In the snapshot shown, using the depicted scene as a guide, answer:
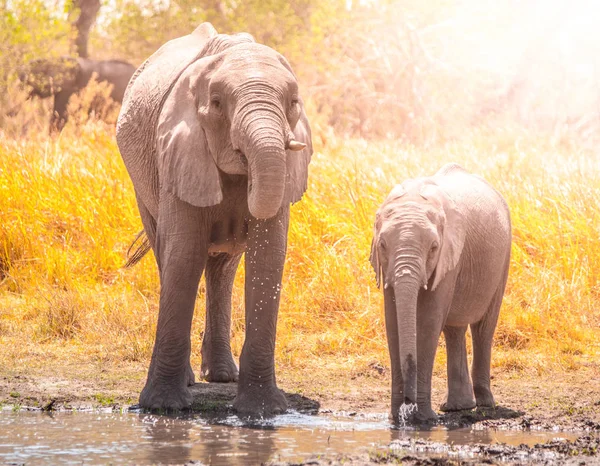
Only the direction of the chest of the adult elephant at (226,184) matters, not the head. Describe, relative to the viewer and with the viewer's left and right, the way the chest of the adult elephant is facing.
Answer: facing the viewer and to the right of the viewer

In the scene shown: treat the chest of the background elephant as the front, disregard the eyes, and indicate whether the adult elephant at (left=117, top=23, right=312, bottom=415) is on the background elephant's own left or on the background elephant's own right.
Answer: on the background elephant's own left

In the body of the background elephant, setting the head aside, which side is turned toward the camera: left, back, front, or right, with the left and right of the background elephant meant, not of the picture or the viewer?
left

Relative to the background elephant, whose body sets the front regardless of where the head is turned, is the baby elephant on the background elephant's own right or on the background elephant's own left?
on the background elephant's own left

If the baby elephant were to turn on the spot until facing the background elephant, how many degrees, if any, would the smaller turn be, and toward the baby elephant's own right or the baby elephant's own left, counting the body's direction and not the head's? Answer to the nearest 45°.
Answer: approximately 90° to the baby elephant's own right

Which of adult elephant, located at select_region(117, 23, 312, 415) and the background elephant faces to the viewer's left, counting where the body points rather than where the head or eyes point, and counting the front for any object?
the background elephant

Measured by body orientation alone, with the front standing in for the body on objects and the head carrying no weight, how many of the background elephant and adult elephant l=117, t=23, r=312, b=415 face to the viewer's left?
1
